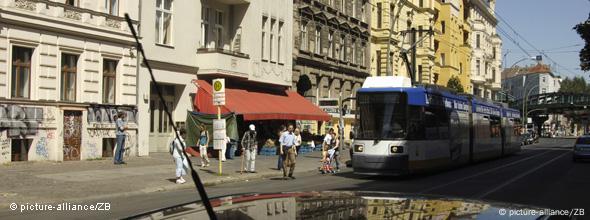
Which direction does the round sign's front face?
toward the camera

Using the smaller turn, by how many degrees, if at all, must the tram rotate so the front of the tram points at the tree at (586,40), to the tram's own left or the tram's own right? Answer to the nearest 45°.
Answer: approximately 180°

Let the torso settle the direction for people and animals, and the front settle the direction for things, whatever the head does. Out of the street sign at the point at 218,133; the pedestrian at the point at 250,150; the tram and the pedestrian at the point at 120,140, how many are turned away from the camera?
0

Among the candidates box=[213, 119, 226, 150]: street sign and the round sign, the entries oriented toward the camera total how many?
2

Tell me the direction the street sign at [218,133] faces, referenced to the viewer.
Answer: facing the viewer

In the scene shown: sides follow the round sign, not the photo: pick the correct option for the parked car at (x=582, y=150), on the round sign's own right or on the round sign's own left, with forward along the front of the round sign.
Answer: on the round sign's own left

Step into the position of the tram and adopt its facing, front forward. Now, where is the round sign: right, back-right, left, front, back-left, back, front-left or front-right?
front-right

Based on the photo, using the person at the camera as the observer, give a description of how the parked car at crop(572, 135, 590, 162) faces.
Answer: facing away from the viewer

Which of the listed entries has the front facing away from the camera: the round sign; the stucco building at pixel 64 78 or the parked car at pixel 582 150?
the parked car
